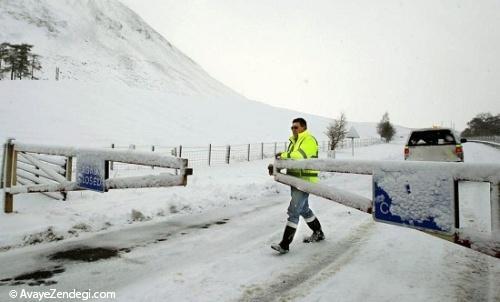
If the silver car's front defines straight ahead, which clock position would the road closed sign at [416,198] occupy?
The road closed sign is roughly at 6 o'clock from the silver car.

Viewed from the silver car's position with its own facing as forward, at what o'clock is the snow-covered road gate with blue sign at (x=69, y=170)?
The snow-covered road gate with blue sign is roughly at 7 o'clock from the silver car.

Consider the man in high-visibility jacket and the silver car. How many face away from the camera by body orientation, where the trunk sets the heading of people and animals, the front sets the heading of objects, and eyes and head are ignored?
1

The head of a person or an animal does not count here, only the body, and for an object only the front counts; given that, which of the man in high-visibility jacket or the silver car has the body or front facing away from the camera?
the silver car

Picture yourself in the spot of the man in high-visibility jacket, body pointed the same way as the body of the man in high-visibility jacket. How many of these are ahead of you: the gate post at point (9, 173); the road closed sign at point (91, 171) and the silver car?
2

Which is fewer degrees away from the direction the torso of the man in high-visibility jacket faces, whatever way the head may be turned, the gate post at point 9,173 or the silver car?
the gate post

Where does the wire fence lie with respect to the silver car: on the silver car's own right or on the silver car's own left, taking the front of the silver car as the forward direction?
on the silver car's own left

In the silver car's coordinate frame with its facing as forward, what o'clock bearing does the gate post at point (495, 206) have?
The gate post is roughly at 6 o'clock from the silver car.

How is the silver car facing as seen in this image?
away from the camera

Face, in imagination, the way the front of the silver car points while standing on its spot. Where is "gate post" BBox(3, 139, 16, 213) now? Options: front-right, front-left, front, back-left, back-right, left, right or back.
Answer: back-left

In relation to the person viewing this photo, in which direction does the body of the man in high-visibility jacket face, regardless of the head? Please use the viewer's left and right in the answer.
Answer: facing to the left of the viewer

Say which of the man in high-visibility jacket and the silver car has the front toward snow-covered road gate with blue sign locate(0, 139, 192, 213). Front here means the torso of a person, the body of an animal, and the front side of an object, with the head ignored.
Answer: the man in high-visibility jacket
